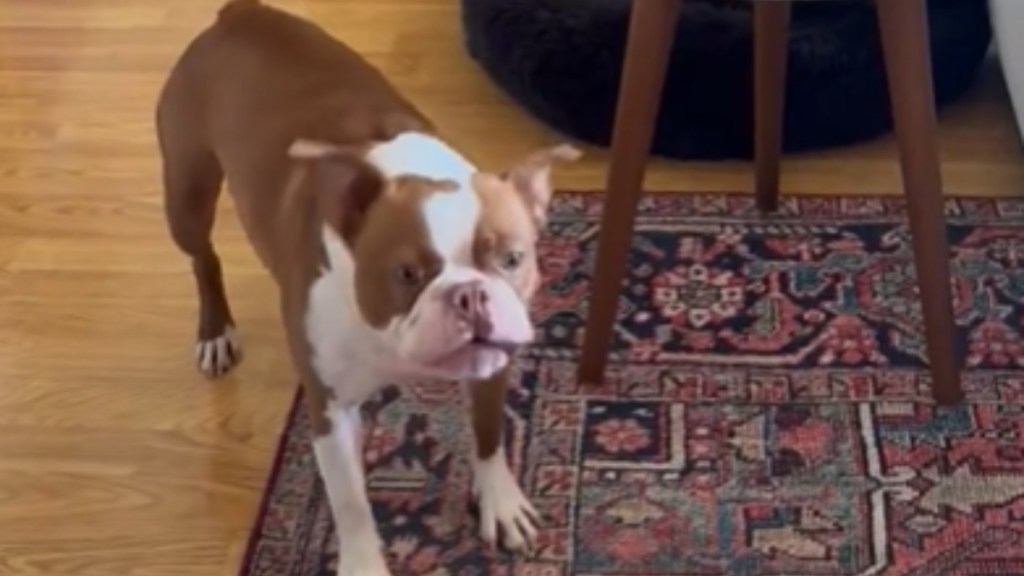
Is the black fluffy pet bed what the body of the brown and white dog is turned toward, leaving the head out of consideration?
no

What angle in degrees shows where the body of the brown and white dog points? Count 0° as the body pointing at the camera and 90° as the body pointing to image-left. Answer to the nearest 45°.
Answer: approximately 315°
